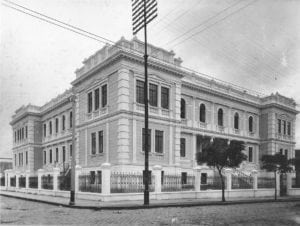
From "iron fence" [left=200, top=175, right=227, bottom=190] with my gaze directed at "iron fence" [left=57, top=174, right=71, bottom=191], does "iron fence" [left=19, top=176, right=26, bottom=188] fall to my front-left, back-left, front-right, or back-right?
front-right

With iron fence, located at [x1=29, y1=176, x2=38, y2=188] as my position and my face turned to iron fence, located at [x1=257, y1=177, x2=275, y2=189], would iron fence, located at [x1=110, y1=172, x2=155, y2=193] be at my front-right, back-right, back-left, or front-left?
front-right
